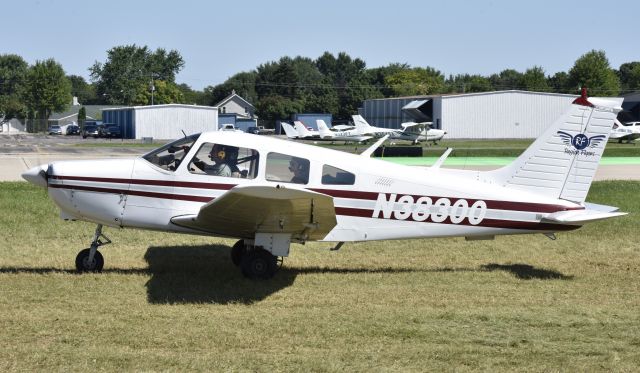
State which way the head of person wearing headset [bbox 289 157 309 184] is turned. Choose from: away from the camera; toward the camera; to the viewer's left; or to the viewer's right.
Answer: to the viewer's left

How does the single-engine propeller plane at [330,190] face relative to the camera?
to the viewer's left

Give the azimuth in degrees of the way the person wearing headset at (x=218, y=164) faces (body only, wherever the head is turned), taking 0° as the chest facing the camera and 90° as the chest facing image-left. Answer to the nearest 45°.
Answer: approximately 90°
